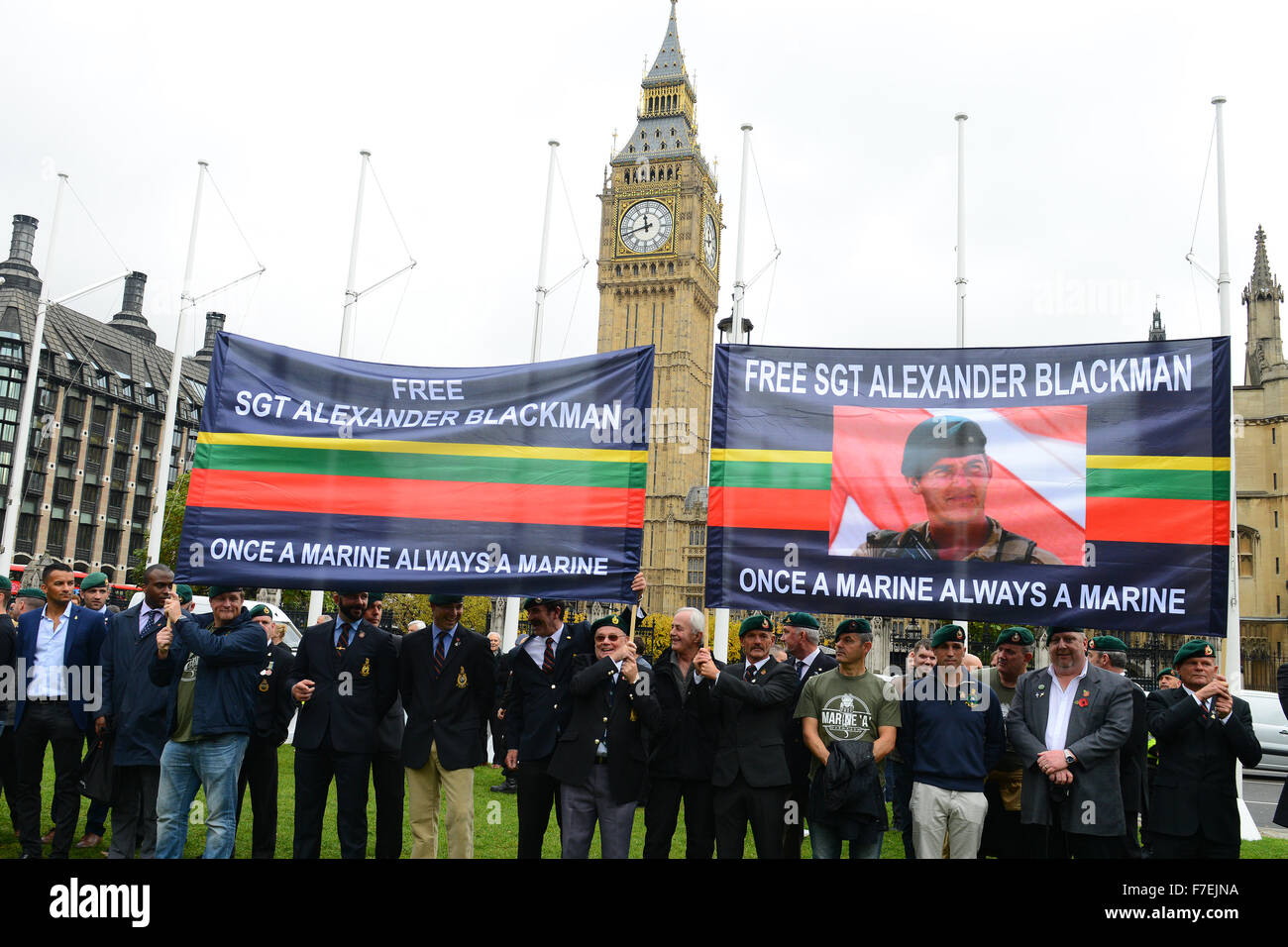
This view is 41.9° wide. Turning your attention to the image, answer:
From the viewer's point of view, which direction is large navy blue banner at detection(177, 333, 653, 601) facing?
toward the camera

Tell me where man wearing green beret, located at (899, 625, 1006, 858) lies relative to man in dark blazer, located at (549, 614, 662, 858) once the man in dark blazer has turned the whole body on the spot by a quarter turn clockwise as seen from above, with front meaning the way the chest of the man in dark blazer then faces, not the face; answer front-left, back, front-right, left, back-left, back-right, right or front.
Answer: back

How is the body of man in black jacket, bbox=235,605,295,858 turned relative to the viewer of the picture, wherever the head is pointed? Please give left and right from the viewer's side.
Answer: facing the viewer and to the left of the viewer

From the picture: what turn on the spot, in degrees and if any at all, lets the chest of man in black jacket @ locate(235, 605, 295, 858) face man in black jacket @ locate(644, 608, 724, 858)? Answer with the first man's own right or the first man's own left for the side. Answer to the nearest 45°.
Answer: approximately 90° to the first man's own left

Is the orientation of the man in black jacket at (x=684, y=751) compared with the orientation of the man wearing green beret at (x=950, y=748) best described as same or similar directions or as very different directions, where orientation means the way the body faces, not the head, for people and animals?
same or similar directions

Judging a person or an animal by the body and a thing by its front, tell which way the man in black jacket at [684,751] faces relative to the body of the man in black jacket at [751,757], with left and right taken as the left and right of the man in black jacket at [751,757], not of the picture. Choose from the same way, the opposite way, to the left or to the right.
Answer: the same way

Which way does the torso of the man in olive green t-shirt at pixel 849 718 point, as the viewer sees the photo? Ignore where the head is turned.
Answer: toward the camera

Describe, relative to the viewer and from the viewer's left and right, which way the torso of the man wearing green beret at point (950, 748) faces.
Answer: facing the viewer

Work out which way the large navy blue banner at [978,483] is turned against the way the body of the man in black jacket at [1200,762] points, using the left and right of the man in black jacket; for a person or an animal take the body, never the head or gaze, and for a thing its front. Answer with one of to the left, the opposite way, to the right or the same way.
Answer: the same way

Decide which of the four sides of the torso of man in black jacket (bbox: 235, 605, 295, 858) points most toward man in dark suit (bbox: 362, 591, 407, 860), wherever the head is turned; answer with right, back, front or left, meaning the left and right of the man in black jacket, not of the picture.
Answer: left

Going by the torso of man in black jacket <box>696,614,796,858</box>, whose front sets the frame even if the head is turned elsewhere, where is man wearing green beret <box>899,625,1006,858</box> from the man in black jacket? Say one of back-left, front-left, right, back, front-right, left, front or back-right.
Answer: left

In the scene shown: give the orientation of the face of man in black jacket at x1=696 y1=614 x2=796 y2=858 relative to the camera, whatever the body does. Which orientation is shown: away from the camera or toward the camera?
toward the camera

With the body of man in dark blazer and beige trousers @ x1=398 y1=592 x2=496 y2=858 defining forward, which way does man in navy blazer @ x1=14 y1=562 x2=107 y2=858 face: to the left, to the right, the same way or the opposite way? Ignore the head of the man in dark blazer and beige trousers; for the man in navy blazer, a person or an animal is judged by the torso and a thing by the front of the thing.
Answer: the same way

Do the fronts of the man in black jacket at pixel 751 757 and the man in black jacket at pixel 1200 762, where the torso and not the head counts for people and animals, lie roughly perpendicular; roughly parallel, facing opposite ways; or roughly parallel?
roughly parallel

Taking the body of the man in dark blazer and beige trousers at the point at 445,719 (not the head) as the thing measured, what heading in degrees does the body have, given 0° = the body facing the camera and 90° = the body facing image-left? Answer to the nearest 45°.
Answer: approximately 0°

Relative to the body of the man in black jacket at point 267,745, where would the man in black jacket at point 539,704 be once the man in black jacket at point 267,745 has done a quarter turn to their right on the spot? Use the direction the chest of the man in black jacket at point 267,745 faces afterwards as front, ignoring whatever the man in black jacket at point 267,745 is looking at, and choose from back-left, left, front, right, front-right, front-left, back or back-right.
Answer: back
